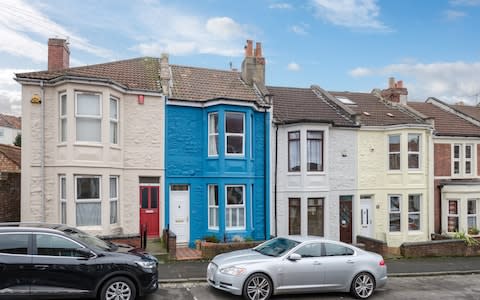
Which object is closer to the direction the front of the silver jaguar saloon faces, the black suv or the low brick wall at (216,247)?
the black suv

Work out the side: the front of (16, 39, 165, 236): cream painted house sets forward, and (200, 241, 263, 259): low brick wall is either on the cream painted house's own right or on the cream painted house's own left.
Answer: on the cream painted house's own left

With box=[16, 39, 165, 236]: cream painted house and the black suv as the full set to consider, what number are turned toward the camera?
1

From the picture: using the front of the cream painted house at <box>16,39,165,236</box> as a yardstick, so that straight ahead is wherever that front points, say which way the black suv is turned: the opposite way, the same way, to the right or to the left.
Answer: to the left

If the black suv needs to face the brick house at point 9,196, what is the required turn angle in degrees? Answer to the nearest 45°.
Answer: approximately 90° to its left

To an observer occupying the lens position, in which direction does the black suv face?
facing to the right of the viewer

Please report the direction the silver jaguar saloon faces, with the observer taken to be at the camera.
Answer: facing the viewer and to the left of the viewer

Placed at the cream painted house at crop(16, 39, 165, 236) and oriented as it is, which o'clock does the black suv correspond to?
The black suv is roughly at 12 o'clock from the cream painted house.
